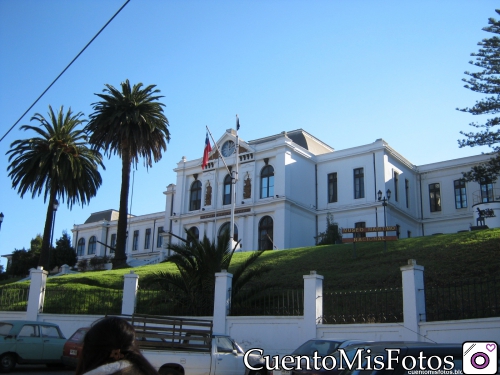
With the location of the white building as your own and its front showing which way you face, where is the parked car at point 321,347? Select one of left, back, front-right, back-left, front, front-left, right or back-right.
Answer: front-left

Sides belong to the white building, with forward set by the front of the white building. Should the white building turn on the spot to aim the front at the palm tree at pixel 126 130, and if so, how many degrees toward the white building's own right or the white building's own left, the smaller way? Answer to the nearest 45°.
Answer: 0° — it already faces it

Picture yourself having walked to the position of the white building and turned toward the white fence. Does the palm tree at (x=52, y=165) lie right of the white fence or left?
right

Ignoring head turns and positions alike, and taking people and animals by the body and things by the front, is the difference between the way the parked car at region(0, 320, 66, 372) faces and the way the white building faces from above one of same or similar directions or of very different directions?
very different directions

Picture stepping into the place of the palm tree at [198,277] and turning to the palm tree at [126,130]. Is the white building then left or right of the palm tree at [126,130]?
right

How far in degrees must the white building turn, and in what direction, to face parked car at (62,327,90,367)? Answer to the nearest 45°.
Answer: approximately 45° to its left
